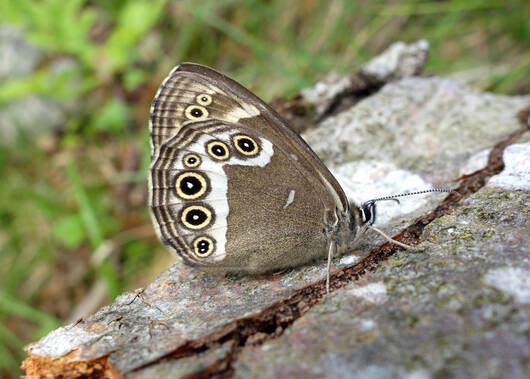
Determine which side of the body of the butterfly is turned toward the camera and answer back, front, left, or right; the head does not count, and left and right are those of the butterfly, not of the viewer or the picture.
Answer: right
